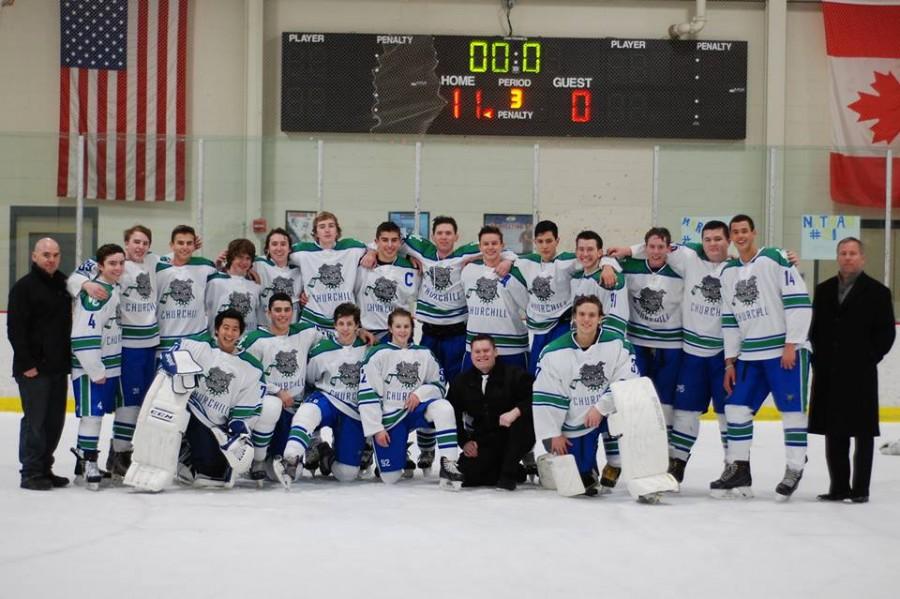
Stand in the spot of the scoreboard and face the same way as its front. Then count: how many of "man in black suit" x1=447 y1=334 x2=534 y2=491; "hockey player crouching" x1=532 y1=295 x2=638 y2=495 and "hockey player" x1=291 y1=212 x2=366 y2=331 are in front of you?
3

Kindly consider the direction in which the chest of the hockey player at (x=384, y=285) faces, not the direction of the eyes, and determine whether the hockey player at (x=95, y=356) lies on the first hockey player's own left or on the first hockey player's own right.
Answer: on the first hockey player's own right

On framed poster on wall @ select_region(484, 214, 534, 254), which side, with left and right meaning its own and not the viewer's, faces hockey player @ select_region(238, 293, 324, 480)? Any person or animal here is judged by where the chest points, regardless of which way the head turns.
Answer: front

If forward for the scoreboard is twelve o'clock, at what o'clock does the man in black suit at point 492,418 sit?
The man in black suit is roughly at 12 o'clock from the scoreboard.

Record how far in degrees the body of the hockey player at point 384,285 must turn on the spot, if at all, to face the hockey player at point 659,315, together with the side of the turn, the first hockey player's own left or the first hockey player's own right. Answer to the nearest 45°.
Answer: approximately 45° to the first hockey player's own left

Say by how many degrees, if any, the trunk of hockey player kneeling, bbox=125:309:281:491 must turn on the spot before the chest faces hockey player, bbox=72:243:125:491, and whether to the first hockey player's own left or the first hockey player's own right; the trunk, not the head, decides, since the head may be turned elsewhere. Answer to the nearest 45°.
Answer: approximately 90° to the first hockey player's own right

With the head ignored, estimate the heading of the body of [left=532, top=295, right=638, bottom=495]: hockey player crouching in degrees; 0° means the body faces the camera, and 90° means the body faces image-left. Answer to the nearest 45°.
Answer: approximately 0°

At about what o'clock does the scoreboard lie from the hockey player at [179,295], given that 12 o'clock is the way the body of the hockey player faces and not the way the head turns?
The scoreboard is roughly at 7 o'clock from the hockey player.

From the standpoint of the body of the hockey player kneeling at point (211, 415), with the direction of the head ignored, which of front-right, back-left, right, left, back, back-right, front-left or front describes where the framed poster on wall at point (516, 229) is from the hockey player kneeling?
back-left

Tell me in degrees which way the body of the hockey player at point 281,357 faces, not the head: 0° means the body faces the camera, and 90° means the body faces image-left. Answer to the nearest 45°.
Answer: approximately 0°
